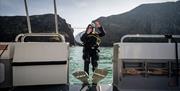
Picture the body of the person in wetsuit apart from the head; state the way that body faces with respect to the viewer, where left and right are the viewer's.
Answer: facing the viewer
